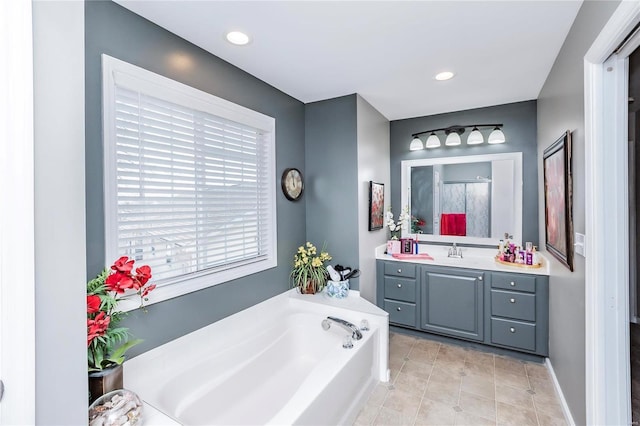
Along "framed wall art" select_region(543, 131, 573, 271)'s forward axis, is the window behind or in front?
in front

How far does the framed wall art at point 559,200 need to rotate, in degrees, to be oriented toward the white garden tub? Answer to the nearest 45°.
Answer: approximately 45° to its left

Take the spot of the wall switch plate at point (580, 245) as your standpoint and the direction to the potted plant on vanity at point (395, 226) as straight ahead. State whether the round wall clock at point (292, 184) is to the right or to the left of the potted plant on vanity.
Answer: left

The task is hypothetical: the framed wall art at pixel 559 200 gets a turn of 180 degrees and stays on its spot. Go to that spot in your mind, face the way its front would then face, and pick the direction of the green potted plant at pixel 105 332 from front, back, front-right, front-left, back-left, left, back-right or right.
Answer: back-right

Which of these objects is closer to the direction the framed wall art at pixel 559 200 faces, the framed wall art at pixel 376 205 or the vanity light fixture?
the framed wall art

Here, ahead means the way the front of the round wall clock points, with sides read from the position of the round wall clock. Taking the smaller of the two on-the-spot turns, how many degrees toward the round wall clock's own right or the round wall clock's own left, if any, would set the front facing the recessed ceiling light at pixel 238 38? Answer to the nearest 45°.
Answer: approximately 45° to the round wall clock's own right

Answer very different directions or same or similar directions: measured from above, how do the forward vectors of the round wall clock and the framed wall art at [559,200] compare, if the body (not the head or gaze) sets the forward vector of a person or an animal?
very different directions

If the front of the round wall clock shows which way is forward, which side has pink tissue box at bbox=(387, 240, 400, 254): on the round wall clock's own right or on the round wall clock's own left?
on the round wall clock's own left

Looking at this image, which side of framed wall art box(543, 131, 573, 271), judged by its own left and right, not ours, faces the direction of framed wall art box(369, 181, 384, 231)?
front

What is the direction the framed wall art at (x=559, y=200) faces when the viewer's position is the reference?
facing to the left of the viewer

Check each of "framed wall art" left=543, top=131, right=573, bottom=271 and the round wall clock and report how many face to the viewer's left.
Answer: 1

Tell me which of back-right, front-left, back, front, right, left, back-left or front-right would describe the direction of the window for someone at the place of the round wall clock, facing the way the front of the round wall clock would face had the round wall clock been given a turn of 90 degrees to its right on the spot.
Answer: front

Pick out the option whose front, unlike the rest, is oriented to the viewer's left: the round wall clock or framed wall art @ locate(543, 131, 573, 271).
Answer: the framed wall art

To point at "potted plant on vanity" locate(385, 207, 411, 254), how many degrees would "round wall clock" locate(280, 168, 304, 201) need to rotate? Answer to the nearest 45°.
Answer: approximately 90° to its left
